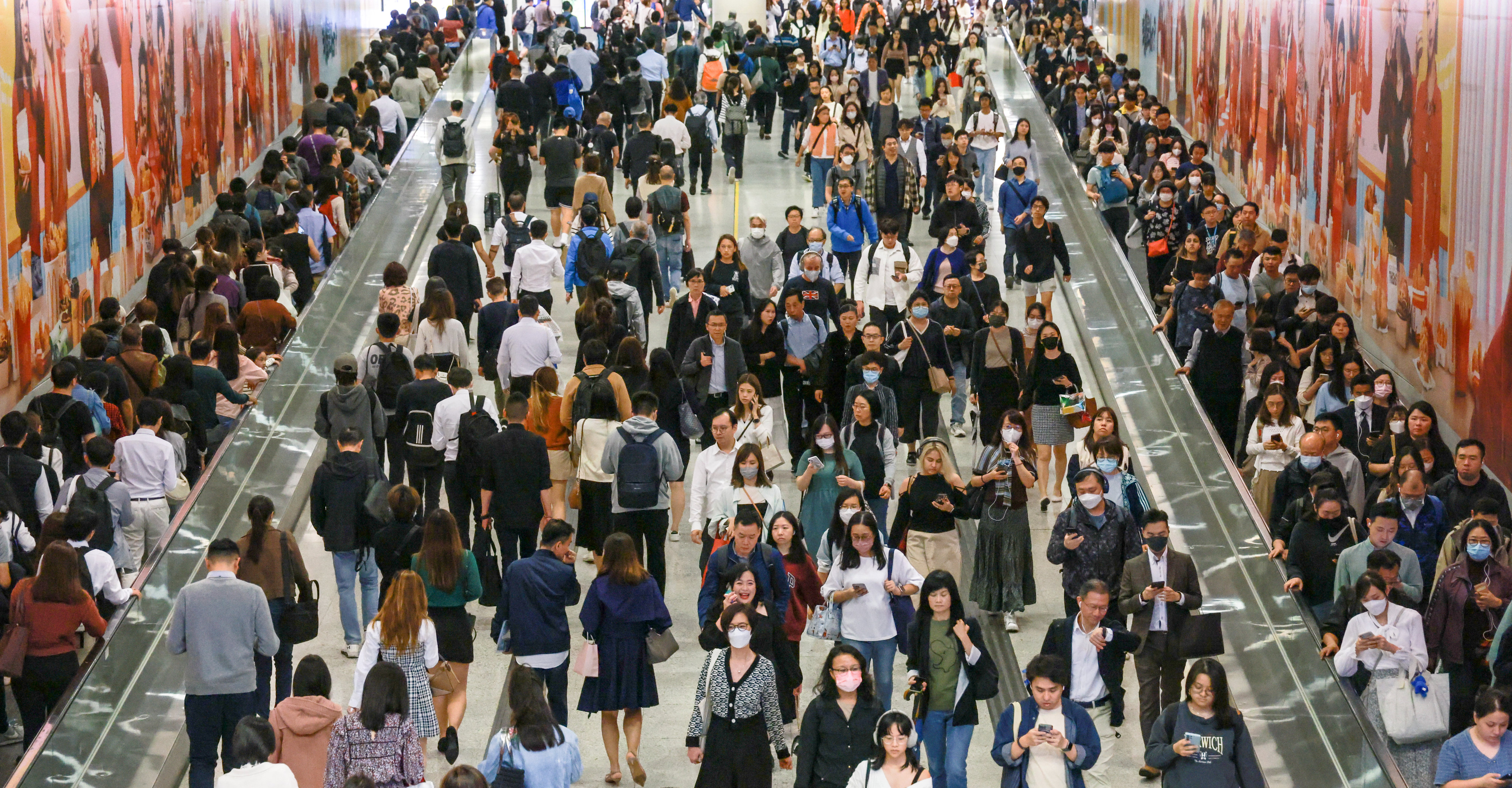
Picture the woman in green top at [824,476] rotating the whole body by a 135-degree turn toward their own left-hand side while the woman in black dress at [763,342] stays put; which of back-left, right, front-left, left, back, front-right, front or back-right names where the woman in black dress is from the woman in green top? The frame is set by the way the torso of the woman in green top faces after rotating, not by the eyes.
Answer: front-left

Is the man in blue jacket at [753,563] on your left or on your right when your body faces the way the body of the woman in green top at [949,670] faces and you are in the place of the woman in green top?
on your right

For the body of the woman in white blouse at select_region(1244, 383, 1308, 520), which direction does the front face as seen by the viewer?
toward the camera

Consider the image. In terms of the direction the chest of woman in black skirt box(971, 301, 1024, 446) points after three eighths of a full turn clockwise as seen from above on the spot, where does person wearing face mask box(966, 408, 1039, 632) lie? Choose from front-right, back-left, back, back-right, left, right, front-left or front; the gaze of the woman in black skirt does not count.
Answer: back-left

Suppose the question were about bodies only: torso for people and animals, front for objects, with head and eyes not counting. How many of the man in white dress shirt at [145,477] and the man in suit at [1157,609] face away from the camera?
1

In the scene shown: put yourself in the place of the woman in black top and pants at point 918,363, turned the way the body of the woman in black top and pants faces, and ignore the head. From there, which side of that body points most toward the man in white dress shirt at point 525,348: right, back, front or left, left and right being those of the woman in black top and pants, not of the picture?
right

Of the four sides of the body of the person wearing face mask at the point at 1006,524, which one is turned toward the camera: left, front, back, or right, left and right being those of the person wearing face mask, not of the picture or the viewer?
front

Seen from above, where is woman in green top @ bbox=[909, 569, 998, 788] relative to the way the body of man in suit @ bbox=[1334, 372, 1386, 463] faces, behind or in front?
in front

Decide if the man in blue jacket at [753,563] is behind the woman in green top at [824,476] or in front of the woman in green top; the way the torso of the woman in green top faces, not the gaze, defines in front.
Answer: in front

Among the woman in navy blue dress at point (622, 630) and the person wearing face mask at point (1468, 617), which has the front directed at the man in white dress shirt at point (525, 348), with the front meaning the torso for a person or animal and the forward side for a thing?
the woman in navy blue dress

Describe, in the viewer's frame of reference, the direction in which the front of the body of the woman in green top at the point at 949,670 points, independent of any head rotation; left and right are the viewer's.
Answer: facing the viewer

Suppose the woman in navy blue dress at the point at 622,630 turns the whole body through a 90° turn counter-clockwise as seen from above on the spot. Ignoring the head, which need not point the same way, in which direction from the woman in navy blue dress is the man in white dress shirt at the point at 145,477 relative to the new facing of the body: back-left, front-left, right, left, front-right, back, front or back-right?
front-right
